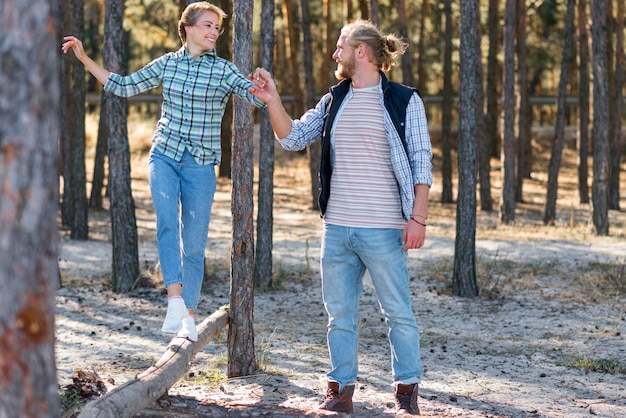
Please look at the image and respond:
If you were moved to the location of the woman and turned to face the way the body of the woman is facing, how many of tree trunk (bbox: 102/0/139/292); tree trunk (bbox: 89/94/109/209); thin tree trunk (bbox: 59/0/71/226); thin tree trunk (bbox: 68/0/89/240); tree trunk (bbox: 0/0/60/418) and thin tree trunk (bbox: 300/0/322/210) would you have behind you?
5

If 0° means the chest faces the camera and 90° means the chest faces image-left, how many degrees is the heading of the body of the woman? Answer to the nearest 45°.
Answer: approximately 0°

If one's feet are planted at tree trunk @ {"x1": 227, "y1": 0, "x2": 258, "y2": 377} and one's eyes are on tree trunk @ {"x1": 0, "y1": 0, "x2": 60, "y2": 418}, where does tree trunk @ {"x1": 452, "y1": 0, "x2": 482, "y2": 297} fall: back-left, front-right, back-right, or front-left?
back-left

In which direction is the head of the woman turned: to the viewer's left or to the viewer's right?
to the viewer's right

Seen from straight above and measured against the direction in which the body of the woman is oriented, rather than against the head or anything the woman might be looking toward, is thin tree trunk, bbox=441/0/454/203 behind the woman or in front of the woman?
behind

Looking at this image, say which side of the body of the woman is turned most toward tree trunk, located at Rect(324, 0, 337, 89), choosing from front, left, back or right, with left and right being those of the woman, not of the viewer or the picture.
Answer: back

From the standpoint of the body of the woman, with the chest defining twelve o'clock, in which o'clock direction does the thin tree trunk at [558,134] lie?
The thin tree trunk is roughly at 7 o'clock from the woman.

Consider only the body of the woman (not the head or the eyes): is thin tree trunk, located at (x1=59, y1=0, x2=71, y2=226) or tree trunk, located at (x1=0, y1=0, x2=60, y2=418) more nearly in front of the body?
the tree trunk

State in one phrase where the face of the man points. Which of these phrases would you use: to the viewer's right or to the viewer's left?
to the viewer's left

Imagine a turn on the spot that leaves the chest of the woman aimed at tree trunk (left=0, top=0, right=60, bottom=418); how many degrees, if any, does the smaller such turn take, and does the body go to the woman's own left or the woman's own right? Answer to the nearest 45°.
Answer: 0° — they already face it

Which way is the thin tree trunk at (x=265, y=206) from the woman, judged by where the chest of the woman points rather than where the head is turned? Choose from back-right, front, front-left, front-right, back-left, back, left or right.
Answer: back

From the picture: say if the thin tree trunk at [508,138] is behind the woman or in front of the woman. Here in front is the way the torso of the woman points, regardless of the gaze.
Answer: behind

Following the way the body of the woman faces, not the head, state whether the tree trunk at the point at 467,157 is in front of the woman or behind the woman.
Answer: behind

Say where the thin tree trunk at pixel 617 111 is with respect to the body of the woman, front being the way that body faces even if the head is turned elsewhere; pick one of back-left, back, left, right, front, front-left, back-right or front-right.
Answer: back-left

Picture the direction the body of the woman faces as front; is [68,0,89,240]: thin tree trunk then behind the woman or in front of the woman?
behind
